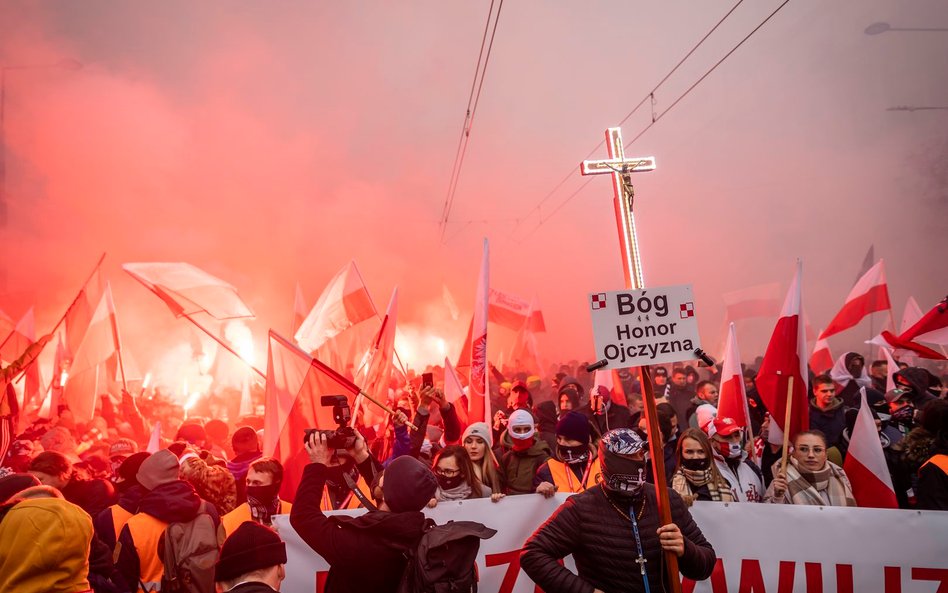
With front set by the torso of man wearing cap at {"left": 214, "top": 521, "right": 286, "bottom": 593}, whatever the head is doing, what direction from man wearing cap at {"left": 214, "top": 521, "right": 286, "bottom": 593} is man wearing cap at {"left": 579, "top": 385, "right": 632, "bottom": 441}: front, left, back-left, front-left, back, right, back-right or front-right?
front-right

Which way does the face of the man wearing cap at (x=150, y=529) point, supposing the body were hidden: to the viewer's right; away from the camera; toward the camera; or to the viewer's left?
away from the camera

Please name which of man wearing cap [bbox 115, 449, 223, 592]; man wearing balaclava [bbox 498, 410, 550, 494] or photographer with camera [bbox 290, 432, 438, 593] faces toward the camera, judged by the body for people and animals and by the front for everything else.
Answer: man wearing balaclava [bbox 498, 410, 550, 494]

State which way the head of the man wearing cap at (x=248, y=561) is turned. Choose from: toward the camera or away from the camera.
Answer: away from the camera

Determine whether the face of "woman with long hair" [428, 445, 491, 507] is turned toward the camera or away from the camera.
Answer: toward the camera

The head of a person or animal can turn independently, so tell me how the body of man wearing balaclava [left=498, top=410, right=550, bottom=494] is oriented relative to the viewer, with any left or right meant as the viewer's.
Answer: facing the viewer

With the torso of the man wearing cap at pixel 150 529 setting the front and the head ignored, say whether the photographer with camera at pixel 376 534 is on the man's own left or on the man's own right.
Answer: on the man's own right

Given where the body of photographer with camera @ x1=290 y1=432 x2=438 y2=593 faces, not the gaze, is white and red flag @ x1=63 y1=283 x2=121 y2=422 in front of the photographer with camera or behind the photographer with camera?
in front

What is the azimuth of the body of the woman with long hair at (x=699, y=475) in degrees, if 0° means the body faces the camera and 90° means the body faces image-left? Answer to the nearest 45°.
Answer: approximately 0°

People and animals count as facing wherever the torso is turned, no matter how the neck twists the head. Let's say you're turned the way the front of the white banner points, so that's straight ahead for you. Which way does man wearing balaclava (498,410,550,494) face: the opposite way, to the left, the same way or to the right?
the same way

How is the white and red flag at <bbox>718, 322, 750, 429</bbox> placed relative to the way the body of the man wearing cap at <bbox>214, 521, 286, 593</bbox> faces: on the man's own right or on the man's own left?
on the man's own right

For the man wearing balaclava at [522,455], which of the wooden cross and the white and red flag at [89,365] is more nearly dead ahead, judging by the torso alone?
the wooden cross

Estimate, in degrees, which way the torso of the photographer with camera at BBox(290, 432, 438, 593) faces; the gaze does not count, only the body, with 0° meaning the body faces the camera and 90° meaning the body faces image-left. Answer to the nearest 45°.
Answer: approximately 135°

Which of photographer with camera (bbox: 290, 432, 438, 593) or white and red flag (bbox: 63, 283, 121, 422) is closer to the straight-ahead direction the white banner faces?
the photographer with camera

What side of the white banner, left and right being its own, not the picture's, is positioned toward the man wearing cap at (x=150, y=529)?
right

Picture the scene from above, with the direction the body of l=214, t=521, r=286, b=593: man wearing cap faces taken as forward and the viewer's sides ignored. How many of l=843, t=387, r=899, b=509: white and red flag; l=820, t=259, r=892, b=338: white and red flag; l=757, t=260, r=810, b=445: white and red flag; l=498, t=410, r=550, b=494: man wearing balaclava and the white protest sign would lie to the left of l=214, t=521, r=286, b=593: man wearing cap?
0

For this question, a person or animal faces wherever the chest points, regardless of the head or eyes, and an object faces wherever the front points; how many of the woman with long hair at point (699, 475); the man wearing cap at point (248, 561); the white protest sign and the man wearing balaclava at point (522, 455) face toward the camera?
3

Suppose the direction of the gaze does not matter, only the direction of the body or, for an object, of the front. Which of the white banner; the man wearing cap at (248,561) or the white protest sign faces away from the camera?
the man wearing cap

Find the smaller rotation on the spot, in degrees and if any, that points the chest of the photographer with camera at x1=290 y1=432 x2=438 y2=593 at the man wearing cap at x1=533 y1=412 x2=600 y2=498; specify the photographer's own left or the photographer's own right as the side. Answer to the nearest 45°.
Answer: approximately 90° to the photographer's own right

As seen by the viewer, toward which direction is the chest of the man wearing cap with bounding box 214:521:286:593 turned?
away from the camera

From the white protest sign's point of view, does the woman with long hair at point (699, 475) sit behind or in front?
behind

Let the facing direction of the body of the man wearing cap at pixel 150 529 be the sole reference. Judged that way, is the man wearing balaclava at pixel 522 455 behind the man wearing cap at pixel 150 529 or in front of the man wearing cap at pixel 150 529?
in front
